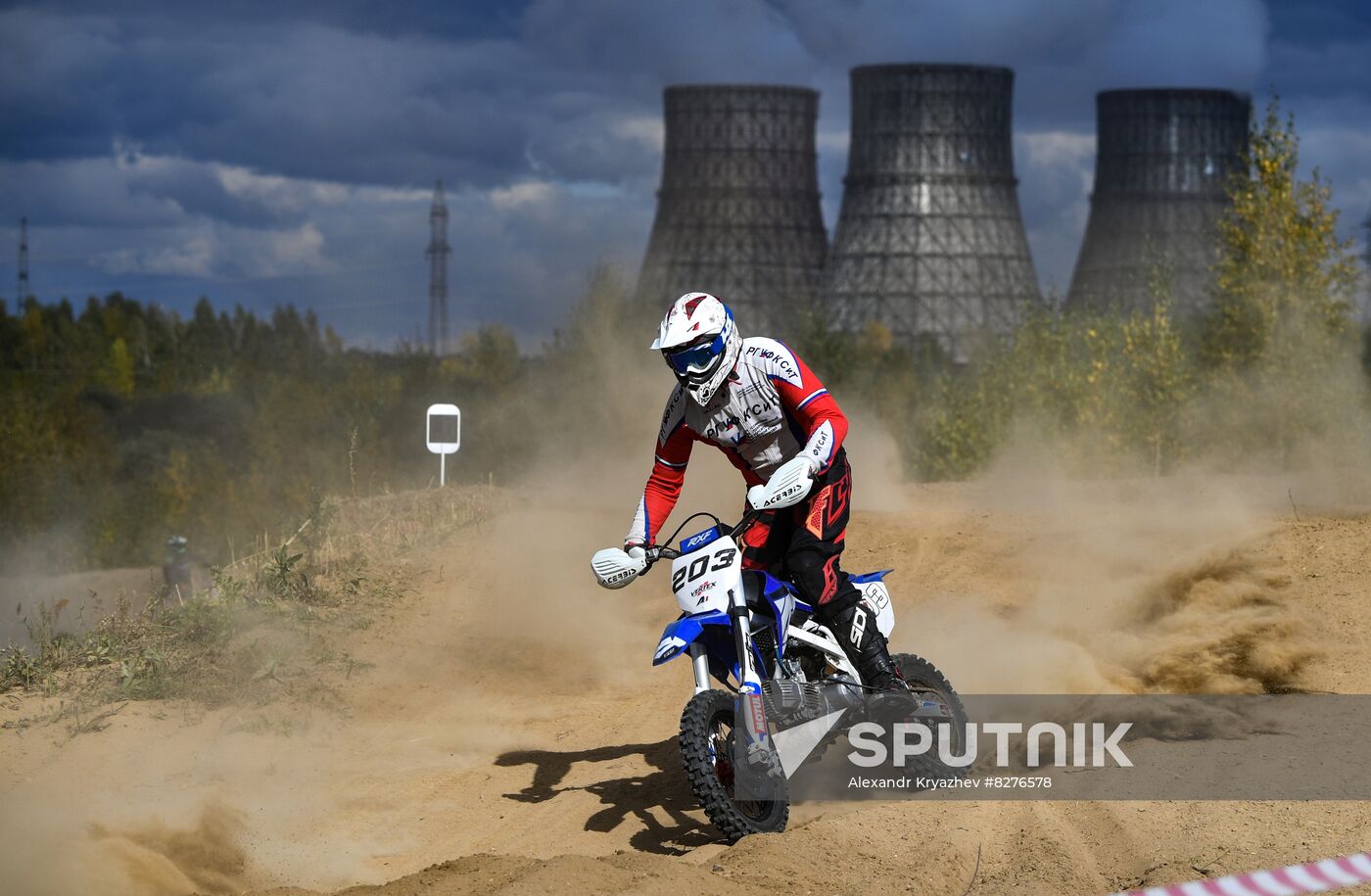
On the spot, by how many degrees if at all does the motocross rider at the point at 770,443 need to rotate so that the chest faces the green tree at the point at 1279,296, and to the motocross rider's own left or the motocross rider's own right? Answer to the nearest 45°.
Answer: approximately 180°

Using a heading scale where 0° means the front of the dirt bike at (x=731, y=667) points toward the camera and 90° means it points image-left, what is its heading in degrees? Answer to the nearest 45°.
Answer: approximately 45°

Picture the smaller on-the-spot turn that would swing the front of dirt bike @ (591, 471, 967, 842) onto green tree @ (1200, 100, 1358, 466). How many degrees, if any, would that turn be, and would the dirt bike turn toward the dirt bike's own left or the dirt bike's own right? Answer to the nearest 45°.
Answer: approximately 180°
